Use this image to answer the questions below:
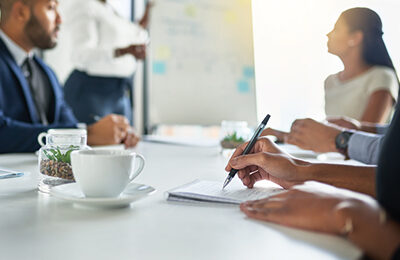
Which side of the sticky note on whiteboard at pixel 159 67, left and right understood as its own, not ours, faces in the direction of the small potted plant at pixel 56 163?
front

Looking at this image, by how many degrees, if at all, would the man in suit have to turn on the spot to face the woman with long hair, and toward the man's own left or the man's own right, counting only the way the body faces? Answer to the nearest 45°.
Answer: approximately 45° to the man's own left

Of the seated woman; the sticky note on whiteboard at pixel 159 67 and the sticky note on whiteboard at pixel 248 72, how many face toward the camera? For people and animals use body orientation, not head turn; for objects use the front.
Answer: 2

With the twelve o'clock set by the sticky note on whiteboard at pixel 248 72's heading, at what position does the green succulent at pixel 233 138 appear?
The green succulent is roughly at 12 o'clock from the sticky note on whiteboard.

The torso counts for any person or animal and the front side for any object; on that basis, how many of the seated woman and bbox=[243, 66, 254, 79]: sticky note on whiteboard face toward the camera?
1

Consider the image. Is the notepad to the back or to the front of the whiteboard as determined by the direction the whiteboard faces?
to the front

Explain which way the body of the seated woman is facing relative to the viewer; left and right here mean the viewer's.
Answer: facing to the left of the viewer

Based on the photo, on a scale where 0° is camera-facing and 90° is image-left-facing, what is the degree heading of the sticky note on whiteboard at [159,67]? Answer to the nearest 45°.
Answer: approximately 0°

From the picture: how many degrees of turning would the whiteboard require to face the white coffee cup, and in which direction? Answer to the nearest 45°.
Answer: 0° — it already faces it

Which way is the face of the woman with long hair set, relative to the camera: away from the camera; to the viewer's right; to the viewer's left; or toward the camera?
to the viewer's left

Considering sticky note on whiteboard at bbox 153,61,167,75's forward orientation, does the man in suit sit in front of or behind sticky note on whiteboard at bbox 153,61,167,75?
in front

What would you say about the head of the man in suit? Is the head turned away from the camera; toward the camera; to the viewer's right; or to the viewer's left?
to the viewer's right
